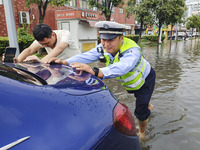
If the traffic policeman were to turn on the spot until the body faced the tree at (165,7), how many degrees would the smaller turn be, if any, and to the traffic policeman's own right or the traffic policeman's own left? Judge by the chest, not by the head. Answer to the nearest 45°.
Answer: approximately 135° to the traffic policeman's own right

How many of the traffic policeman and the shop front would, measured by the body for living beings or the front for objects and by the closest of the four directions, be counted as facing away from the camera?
0

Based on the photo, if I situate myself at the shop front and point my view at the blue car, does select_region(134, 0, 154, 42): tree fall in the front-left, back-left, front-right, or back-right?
back-left

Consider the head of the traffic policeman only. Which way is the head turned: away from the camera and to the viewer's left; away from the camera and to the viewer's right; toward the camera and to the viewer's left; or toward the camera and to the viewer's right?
toward the camera and to the viewer's left

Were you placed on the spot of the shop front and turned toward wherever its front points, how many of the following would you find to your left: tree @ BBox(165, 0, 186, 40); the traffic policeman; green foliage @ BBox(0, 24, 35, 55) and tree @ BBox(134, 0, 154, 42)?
2

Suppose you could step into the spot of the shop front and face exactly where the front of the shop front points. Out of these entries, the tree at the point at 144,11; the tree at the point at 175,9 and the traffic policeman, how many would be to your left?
2

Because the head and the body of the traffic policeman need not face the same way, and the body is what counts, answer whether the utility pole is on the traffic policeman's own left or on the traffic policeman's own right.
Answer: on the traffic policeman's own right

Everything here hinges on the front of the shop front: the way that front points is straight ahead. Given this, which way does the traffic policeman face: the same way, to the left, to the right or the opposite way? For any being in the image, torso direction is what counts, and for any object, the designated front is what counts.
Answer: to the right

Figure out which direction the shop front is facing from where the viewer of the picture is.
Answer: facing the viewer and to the right of the viewer

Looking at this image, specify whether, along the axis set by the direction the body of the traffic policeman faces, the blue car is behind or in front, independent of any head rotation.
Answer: in front

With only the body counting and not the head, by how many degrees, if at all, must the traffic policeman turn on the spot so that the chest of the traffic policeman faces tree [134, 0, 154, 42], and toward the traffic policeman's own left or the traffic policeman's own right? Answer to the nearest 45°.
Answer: approximately 135° to the traffic policeman's own right

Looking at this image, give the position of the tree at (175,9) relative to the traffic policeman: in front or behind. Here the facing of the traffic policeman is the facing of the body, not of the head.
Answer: behind

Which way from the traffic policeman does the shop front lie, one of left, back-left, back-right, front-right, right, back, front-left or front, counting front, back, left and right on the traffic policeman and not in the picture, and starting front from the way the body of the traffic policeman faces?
back-right

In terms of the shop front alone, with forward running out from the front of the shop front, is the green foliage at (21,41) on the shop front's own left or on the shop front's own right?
on the shop front's own right

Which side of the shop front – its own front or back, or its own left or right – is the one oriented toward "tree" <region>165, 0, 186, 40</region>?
left
